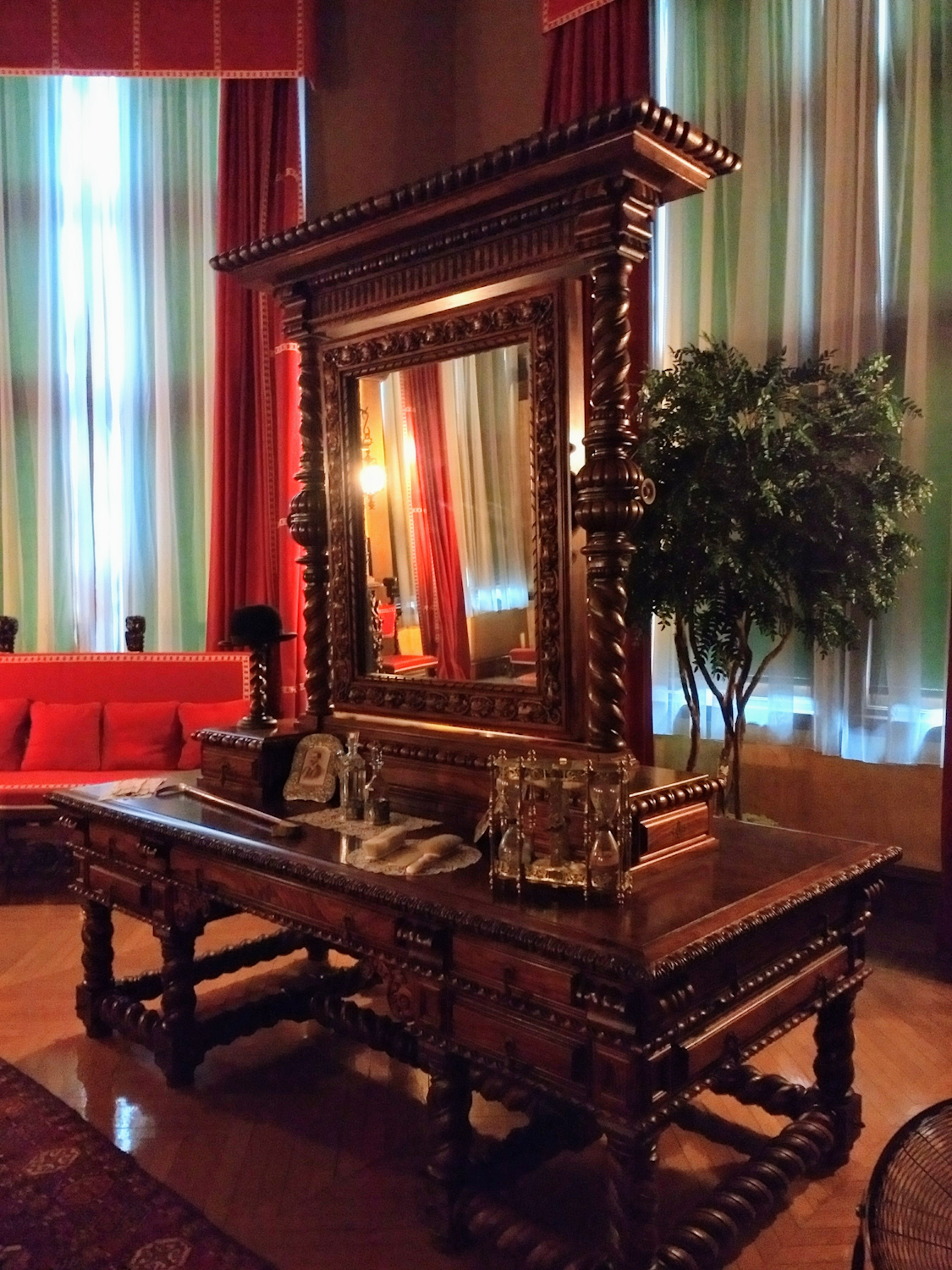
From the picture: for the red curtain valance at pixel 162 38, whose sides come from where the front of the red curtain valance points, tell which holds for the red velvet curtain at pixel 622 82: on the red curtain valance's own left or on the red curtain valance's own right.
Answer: on the red curtain valance's own left

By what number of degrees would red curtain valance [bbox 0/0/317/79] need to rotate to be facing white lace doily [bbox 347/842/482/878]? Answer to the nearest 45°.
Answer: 0° — it already faces it

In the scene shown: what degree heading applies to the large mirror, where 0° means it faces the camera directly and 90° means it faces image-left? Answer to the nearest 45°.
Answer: approximately 45°

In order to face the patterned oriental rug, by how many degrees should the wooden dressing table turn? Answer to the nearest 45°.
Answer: approximately 45° to its right

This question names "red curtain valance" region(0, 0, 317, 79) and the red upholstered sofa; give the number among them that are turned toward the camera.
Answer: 2

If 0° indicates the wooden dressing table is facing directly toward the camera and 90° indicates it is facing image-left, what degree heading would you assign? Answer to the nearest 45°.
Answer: approximately 45°
